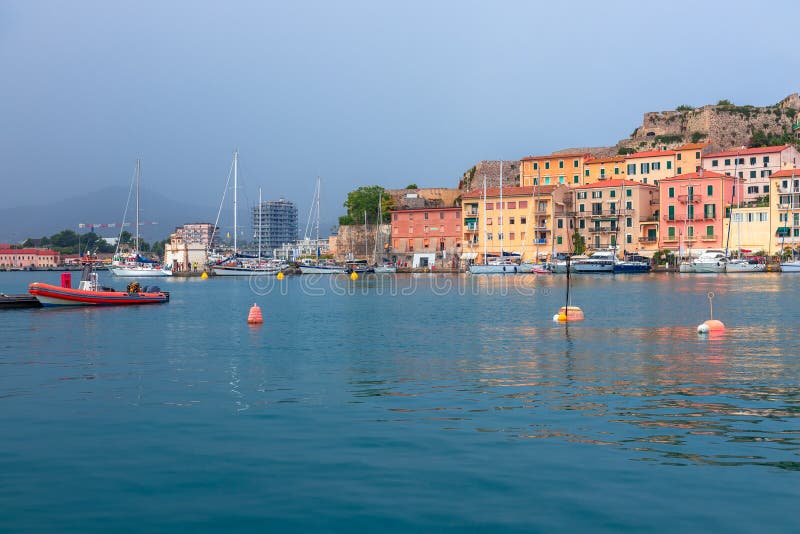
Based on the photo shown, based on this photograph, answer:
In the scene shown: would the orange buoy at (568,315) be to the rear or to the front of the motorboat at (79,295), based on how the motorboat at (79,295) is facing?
to the rear

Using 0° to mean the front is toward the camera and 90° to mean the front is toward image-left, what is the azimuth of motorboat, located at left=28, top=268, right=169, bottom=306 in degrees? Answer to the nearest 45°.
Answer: approximately 90°
